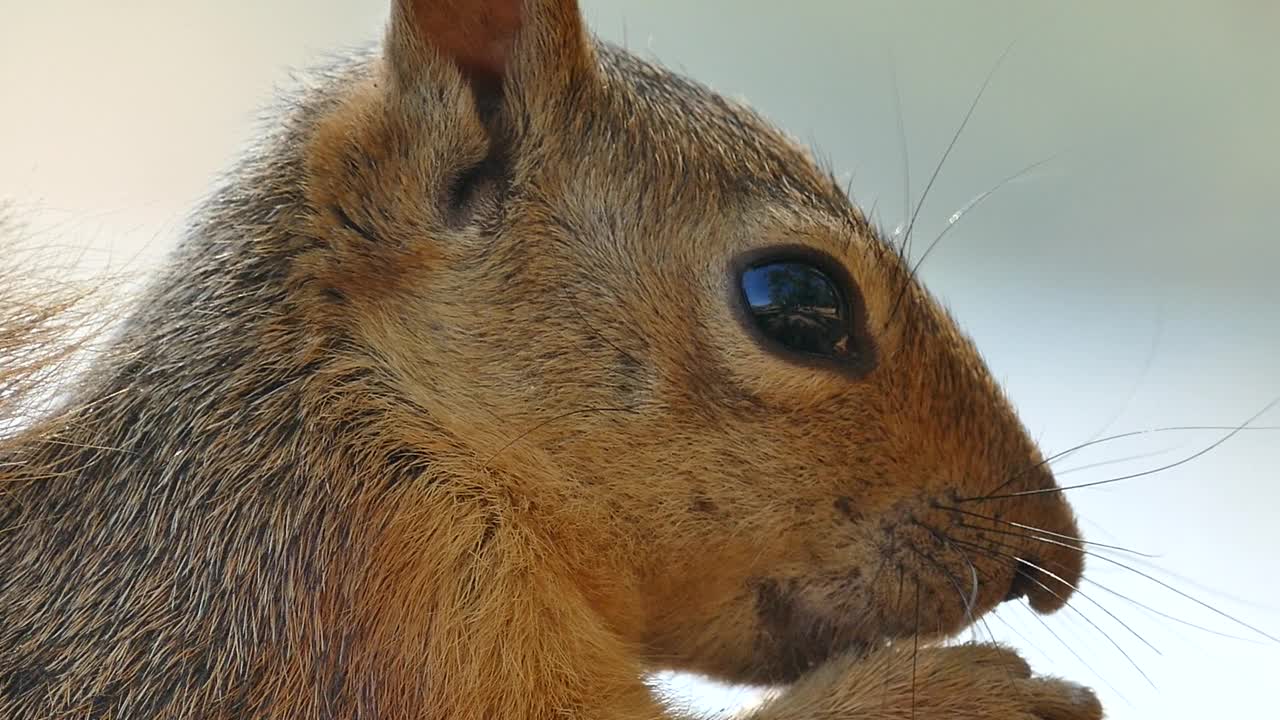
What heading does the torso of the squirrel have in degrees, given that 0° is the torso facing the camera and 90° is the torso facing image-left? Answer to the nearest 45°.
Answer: approximately 270°
